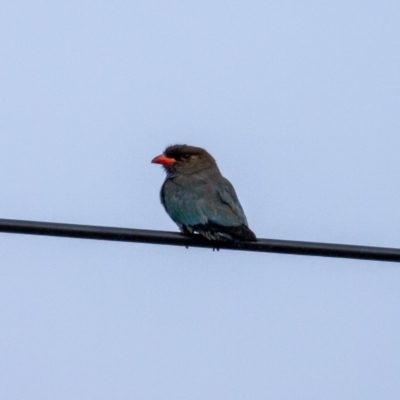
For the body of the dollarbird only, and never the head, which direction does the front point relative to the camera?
to the viewer's left
